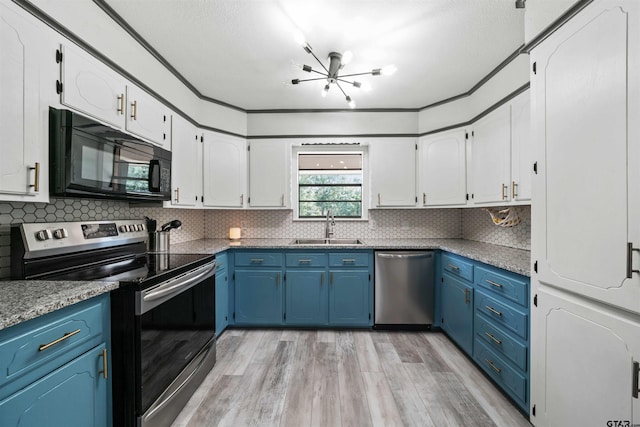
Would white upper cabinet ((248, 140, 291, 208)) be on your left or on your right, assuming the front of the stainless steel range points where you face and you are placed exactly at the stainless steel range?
on your left

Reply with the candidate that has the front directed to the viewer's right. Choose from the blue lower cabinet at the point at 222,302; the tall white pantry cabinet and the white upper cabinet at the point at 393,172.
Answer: the blue lower cabinet

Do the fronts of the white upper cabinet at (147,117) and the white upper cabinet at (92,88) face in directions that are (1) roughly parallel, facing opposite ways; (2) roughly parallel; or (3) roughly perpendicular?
roughly parallel

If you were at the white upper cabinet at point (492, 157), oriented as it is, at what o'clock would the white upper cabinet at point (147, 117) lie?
the white upper cabinet at point (147, 117) is roughly at 12 o'clock from the white upper cabinet at point (492, 157).

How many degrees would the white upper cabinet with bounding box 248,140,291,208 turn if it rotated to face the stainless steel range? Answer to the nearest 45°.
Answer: approximately 45° to its right

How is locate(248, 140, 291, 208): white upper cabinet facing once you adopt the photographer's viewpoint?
facing the viewer

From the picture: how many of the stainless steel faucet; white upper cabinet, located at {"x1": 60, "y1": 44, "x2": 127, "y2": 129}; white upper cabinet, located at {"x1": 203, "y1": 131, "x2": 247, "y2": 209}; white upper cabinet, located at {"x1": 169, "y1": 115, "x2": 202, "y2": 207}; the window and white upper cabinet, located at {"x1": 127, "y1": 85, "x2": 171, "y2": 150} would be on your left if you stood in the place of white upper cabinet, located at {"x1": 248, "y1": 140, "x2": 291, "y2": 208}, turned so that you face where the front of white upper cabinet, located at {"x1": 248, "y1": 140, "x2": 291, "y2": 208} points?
2

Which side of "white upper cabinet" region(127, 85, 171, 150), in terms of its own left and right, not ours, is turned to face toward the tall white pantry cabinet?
front

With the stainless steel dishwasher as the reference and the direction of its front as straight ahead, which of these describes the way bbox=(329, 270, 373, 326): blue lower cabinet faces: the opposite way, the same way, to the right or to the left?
the same way

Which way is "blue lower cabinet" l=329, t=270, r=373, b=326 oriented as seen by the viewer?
toward the camera

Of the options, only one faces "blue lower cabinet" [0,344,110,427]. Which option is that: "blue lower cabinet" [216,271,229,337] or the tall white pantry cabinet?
the tall white pantry cabinet

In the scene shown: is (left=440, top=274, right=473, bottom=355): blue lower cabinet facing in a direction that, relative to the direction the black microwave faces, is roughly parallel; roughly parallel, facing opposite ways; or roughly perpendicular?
roughly parallel, facing opposite ways

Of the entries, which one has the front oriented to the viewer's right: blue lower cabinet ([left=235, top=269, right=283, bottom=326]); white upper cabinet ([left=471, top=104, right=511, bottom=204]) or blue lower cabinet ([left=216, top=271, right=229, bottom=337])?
blue lower cabinet ([left=216, top=271, right=229, bottom=337])

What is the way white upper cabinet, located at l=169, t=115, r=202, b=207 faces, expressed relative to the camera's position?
facing the viewer and to the right of the viewer

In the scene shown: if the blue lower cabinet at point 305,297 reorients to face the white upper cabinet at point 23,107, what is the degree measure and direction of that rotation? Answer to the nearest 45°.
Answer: approximately 45° to its right

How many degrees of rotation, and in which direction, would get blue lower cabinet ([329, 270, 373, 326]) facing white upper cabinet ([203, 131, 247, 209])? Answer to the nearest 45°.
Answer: approximately 90° to its right

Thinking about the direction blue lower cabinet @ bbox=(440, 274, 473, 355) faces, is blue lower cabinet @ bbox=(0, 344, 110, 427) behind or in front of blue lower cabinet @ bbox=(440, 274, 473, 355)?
in front
